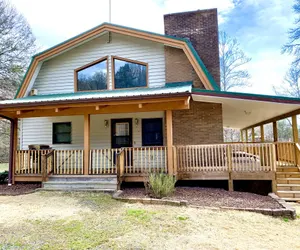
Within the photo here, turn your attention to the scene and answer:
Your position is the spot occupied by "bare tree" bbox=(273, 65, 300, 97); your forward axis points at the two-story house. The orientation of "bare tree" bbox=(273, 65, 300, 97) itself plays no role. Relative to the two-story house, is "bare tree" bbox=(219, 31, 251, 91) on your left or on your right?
right

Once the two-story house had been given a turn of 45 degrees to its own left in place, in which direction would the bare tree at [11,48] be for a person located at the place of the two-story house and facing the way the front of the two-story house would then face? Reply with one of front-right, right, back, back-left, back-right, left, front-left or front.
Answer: back

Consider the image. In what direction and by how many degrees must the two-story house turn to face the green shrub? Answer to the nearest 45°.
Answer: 0° — it already faces it

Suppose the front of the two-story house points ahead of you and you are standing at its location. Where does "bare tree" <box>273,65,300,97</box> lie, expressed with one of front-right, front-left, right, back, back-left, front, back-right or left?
back-left

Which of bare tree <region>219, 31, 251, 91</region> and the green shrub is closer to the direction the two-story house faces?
the green shrub

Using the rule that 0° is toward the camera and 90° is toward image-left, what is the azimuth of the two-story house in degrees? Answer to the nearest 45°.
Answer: approximately 0°

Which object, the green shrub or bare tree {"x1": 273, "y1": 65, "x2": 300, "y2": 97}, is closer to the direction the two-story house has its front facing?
the green shrub

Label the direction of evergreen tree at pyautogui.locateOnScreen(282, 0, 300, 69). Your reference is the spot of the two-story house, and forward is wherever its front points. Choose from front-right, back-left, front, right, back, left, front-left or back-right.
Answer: back-left
